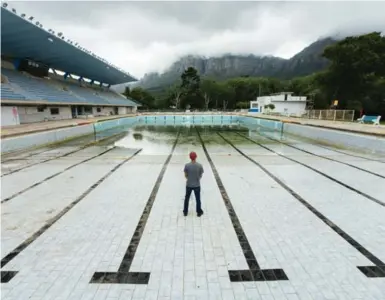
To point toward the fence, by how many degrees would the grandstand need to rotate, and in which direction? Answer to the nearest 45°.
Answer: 0° — it already faces it

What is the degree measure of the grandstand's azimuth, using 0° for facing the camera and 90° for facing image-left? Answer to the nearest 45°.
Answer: approximately 315°

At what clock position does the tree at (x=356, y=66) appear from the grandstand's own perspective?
The tree is roughly at 11 o'clock from the grandstand.
